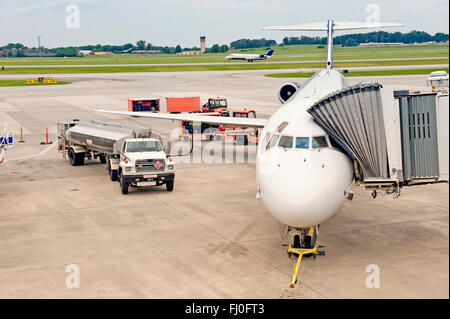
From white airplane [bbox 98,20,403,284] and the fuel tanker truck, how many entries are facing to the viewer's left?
0

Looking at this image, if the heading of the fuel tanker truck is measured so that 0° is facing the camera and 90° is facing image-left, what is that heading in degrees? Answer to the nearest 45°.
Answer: approximately 315°

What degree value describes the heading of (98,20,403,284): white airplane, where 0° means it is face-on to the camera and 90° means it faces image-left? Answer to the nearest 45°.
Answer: approximately 0°
